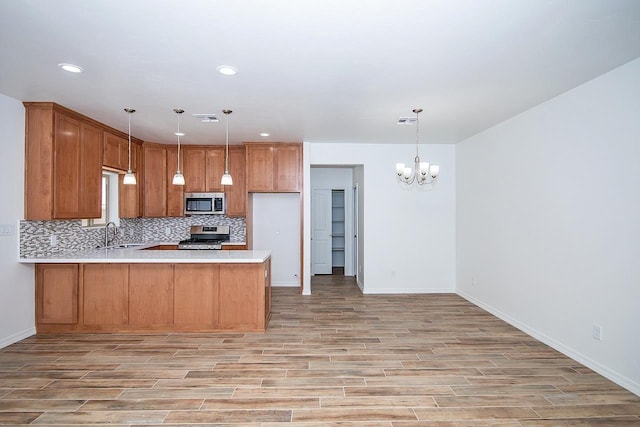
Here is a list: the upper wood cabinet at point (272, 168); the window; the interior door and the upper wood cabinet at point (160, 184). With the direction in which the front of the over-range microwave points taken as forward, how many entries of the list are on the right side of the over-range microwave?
2

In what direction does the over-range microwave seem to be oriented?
toward the camera

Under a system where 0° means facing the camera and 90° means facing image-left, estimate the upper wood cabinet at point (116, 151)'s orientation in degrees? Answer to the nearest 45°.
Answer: approximately 315°

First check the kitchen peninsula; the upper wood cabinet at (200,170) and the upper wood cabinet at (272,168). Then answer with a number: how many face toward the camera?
3

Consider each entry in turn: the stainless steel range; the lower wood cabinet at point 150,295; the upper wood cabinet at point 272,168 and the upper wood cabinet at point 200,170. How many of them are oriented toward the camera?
4

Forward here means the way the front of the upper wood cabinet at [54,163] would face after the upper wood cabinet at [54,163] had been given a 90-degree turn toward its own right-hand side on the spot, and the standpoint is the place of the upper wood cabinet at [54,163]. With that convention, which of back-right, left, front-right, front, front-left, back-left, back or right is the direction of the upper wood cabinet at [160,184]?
back

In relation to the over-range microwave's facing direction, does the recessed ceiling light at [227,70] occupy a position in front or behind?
in front

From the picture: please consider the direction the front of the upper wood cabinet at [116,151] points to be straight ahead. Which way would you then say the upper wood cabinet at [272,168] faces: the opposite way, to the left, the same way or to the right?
to the right

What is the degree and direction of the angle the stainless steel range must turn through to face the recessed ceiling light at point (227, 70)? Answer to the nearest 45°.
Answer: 0° — it already faces it

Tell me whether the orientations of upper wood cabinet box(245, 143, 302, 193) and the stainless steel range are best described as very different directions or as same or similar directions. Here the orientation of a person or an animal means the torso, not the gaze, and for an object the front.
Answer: same or similar directions

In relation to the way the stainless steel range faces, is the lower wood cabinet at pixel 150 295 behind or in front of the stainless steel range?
in front

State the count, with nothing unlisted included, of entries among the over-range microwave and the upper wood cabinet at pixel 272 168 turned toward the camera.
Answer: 2

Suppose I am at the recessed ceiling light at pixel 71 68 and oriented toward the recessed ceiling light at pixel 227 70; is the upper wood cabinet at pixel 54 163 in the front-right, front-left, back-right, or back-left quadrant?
back-left

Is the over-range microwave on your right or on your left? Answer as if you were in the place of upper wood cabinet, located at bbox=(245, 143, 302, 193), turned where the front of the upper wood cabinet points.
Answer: on your right

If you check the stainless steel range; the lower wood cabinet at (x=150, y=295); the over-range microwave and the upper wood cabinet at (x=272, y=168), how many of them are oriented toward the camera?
4

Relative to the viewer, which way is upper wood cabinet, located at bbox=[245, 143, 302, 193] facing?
toward the camera
